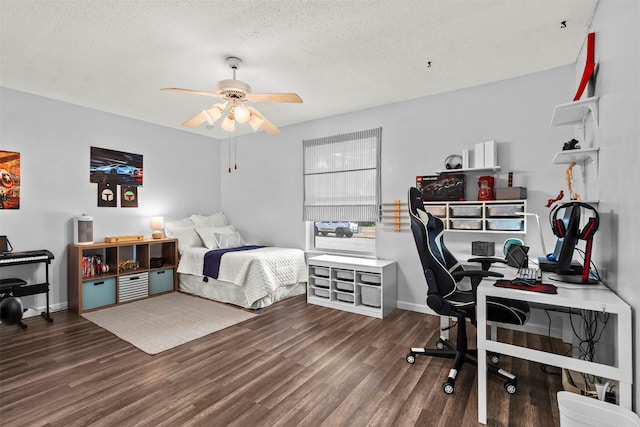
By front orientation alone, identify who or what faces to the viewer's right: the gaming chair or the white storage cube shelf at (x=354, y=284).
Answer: the gaming chair

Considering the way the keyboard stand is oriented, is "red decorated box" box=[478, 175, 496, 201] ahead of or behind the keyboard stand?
ahead

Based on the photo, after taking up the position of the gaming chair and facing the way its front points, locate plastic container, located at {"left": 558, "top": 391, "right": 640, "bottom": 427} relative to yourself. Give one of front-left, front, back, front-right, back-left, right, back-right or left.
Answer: front-right

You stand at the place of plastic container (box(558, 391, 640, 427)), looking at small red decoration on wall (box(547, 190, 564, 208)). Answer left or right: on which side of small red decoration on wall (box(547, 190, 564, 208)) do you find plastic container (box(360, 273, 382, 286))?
left

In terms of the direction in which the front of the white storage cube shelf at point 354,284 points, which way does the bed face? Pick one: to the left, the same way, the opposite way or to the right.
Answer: to the left

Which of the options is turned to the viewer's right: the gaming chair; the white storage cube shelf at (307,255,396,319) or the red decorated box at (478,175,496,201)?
the gaming chair

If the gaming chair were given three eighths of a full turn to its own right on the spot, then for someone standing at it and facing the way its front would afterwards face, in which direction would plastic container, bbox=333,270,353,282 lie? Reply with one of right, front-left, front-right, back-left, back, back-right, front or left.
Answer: right

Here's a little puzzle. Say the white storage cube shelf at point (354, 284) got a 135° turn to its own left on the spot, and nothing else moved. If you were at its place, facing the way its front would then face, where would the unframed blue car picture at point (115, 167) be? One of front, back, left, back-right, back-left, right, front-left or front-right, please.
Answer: back

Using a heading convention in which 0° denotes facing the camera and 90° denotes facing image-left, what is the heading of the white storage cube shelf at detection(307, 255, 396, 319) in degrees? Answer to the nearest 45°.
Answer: approximately 45°

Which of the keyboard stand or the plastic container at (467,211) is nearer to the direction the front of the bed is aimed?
the plastic container

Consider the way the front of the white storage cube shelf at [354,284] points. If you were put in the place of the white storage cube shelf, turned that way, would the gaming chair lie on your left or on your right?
on your left

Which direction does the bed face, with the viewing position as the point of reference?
facing the viewer and to the right of the viewer

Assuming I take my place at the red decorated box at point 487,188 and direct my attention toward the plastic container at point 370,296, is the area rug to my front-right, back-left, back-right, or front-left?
front-left

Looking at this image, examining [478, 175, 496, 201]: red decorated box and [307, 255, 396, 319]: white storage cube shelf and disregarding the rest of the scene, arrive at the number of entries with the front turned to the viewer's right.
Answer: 0

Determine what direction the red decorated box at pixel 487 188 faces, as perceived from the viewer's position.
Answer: facing the viewer and to the left of the viewer

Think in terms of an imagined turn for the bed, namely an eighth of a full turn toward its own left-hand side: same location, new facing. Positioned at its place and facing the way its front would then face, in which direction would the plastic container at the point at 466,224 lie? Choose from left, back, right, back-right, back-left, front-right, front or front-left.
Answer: front-right

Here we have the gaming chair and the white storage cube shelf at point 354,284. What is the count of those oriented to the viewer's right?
1

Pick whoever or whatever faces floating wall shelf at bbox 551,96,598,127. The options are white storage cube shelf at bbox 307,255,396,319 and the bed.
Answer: the bed

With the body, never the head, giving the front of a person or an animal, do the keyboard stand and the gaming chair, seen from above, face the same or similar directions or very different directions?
same or similar directions
